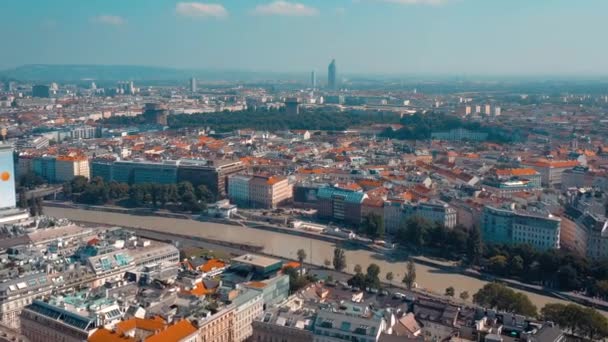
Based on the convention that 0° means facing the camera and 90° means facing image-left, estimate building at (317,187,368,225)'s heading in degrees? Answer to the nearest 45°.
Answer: approximately 0°

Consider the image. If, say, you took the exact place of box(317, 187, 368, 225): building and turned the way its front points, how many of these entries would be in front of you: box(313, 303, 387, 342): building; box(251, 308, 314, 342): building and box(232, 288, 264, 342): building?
3

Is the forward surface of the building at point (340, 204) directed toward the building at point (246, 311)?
yes

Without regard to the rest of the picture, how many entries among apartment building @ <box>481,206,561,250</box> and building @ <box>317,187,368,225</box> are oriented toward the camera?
2

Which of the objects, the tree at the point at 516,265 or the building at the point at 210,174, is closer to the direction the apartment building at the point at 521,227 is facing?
the tree

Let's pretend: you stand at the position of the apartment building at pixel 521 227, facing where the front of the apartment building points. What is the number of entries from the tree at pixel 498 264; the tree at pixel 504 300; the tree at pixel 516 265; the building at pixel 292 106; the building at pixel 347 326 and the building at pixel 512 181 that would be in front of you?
4
